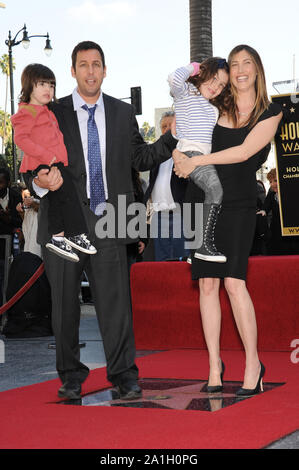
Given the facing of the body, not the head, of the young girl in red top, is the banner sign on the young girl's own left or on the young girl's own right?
on the young girl's own left

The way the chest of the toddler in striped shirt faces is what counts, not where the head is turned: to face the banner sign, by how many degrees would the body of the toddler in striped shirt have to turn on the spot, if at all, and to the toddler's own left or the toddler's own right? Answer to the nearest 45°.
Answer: approximately 135° to the toddler's own left

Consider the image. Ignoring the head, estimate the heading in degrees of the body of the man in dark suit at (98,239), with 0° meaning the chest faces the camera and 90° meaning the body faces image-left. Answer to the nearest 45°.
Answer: approximately 0°

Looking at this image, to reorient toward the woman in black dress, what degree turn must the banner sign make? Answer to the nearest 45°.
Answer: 0° — it already faces them

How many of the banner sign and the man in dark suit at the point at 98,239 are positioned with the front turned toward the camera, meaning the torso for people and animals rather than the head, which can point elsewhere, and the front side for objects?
2

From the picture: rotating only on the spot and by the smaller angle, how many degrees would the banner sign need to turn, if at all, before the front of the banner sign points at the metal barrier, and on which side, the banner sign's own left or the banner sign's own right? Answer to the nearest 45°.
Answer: approximately 90° to the banner sign's own right

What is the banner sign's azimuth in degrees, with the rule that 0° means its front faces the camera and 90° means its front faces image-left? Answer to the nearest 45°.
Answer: approximately 0°
